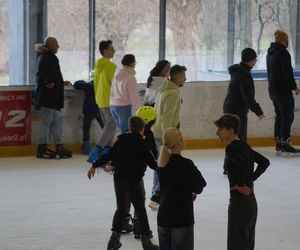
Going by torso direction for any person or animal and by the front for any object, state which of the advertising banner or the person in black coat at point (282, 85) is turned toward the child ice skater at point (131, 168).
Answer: the advertising banner

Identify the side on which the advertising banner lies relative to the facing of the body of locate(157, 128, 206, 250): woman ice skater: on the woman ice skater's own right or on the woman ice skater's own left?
on the woman ice skater's own left

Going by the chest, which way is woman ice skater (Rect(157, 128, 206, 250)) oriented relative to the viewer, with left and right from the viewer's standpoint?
facing away from the viewer and to the right of the viewer

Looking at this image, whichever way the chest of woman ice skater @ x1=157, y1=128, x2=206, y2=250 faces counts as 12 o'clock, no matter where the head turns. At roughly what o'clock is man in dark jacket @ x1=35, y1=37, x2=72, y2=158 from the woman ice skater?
The man in dark jacket is roughly at 10 o'clock from the woman ice skater.
